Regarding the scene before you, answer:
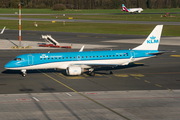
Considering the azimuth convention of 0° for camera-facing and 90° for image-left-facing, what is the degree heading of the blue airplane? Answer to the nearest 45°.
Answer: approximately 90°
